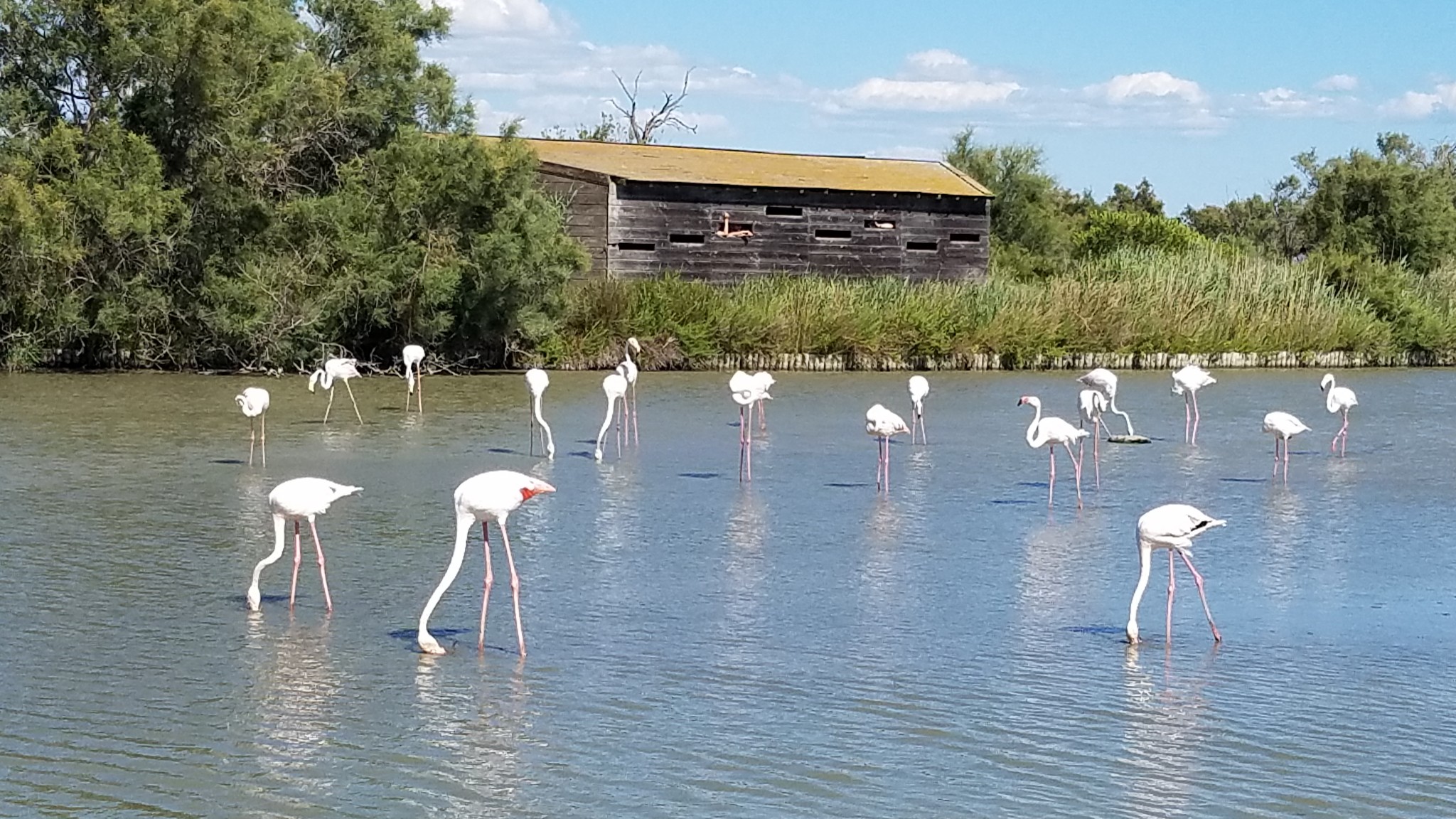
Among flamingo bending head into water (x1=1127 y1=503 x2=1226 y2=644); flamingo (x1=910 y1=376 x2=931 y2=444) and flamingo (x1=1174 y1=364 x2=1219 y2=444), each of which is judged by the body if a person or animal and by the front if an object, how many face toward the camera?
1

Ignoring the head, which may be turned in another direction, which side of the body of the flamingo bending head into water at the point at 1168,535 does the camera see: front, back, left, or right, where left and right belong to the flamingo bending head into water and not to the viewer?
left

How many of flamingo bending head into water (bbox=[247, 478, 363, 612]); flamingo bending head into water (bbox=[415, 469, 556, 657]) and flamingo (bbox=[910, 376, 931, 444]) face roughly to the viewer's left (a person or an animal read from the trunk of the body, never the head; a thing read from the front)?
2

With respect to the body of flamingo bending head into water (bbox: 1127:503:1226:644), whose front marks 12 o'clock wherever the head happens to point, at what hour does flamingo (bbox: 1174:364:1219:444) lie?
The flamingo is roughly at 3 o'clock from the flamingo bending head into water.

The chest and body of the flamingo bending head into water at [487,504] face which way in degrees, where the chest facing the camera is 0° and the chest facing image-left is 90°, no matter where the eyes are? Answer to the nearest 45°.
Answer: approximately 90°

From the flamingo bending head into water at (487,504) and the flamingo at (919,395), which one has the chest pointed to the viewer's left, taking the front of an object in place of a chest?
the flamingo bending head into water

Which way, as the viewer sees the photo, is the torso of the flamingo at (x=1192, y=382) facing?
to the viewer's left

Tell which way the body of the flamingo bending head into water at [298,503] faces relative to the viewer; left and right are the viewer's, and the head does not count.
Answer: facing to the left of the viewer
